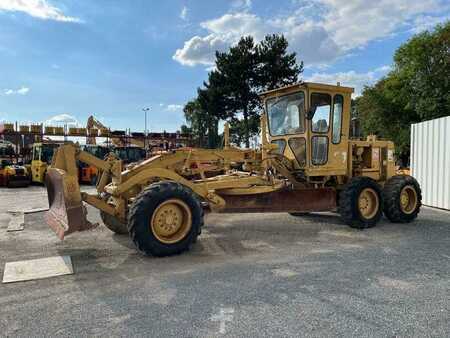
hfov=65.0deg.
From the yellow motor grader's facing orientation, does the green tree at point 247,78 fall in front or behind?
behind

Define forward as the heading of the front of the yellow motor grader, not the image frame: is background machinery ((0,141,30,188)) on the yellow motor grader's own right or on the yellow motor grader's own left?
on the yellow motor grader's own right

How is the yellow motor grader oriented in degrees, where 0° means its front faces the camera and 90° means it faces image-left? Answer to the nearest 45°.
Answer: approximately 45°

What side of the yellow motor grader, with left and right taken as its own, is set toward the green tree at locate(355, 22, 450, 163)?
back

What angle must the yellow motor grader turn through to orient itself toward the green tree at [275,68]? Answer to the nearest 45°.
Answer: approximately 135° to its right

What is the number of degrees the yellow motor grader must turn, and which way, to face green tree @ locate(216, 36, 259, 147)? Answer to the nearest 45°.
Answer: approximately 135° to its right

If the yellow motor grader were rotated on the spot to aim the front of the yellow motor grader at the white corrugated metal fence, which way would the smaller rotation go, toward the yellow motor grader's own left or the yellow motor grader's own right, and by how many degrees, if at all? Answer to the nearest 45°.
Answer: approximately 180°

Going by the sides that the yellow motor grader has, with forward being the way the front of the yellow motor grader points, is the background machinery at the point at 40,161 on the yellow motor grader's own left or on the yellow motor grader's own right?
on the yellow motor grader's own right

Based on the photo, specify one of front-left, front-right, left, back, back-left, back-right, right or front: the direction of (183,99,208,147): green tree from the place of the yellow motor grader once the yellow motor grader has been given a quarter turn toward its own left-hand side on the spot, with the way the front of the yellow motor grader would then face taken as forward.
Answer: back-left
